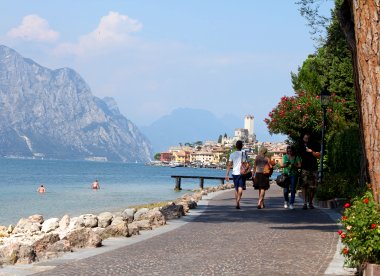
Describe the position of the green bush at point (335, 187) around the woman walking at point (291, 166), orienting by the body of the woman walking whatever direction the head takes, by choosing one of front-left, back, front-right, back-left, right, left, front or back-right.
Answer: back-left

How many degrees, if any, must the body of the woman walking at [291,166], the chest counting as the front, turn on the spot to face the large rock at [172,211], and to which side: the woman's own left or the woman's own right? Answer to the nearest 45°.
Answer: approximately 45° to the woman's own right

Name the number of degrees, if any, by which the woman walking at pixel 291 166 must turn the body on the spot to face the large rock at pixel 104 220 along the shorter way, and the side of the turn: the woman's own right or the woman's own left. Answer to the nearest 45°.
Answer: approximately 90° to the woman's own right

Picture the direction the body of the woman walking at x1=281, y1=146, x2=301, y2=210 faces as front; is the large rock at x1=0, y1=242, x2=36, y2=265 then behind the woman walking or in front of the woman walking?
in front

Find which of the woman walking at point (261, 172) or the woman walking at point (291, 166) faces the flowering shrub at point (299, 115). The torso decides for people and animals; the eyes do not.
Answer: the woman walking at point (261, 172)

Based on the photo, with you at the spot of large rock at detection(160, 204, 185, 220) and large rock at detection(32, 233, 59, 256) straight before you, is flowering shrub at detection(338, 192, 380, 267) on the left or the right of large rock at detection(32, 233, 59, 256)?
left

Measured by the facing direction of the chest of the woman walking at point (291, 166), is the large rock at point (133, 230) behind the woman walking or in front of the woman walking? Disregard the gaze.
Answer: in front

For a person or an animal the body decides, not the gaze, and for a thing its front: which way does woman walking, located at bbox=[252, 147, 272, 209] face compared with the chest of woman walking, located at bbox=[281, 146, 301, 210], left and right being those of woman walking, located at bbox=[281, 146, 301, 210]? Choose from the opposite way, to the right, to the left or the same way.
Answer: the opposite way

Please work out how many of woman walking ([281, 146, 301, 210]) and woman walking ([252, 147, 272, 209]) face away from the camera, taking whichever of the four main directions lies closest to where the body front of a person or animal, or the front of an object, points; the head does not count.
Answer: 1

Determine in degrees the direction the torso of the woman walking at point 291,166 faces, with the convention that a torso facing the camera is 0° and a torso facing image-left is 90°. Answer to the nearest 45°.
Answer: approximately 0°

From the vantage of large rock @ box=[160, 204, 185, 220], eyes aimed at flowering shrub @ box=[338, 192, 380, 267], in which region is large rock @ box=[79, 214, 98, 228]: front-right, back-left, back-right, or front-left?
back-right
